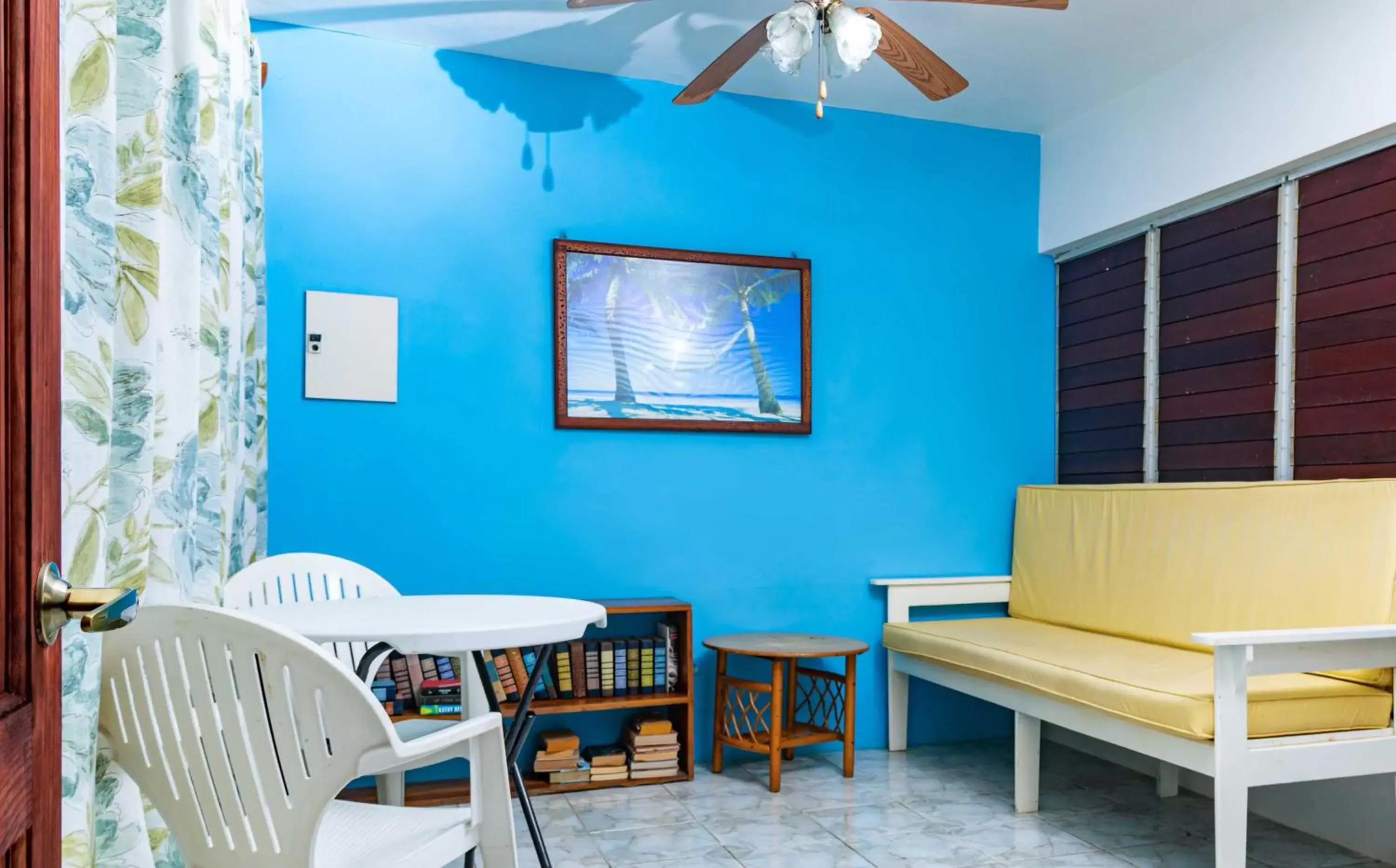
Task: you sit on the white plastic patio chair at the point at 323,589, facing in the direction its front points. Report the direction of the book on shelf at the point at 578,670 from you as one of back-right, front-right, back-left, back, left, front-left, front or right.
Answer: left

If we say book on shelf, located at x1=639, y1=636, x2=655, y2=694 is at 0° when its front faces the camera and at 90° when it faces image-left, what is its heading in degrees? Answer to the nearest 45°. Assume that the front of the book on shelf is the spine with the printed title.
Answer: approximately 0°

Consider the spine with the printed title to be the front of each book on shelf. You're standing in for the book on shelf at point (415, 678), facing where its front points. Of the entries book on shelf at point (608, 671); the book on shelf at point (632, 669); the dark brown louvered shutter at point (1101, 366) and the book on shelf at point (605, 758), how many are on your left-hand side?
4

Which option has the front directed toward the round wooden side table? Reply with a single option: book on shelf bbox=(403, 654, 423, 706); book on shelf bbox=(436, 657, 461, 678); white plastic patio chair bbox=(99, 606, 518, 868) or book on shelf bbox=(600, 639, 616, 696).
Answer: the white plastic patio chair

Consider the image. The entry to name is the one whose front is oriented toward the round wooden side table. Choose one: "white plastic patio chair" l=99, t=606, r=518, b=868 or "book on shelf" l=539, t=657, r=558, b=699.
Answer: the white plastic patio chair

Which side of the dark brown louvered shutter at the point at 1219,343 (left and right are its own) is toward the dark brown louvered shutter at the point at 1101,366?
right

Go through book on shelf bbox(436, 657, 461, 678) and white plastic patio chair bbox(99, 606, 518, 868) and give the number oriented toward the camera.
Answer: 1

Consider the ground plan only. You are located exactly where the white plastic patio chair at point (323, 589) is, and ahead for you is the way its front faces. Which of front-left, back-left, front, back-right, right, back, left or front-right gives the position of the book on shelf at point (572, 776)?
left
